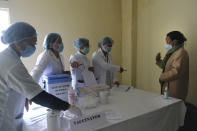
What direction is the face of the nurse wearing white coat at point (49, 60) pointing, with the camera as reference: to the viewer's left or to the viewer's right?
to the viewer's right

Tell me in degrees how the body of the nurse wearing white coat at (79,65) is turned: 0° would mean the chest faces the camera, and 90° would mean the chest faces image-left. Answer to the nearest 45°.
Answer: approximately 315°

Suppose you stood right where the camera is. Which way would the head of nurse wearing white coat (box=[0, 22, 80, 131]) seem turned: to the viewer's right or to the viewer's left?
to the viewer's right

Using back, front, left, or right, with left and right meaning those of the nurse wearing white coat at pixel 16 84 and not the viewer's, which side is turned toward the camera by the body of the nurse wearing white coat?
right

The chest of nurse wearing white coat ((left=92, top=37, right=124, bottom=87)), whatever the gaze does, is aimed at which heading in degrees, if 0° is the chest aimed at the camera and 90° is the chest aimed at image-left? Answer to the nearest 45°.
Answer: approximately 315°
